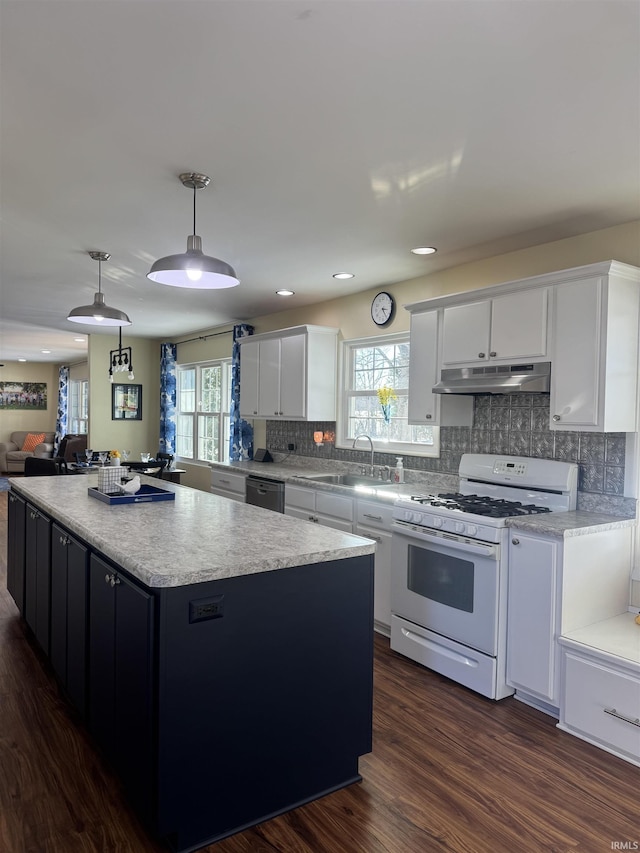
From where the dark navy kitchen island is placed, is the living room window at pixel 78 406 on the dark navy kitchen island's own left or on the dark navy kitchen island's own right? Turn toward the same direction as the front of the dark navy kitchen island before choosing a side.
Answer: on the dark navy kitchen island's own right

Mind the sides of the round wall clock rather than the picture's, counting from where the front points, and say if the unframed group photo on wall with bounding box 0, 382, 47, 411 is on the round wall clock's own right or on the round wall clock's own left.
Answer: on the round wall clock's own right

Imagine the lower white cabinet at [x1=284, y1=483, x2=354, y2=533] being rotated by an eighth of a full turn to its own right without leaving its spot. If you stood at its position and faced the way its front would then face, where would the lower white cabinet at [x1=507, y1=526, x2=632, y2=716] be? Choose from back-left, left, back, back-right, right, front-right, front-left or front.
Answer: back-left

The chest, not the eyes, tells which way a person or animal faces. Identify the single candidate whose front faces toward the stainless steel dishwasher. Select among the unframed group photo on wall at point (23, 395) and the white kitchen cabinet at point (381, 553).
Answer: the unframed group photo on wall

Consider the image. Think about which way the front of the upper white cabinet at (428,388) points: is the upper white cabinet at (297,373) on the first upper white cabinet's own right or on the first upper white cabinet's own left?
on the first upper white cabinet's own right

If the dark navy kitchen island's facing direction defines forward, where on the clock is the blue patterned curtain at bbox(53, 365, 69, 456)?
The blue patterned curtain is roughly at 4 o'clock from the dark navy kitchen island.

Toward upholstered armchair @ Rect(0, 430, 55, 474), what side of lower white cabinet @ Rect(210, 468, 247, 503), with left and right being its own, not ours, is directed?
right

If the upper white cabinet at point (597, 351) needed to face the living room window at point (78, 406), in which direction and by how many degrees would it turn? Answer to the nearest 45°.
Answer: approximately 90° to its right

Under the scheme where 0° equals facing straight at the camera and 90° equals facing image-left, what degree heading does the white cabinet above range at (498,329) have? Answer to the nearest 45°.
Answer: approximately 45°

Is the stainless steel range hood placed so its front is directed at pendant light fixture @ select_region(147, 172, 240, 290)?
yes

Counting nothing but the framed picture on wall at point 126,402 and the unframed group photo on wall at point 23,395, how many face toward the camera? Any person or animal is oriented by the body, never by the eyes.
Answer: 2

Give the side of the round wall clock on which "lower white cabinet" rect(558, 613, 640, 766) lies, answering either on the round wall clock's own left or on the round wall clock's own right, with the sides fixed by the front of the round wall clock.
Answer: on the round wall clock's own left
